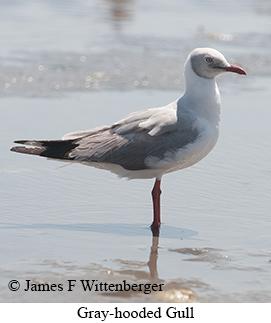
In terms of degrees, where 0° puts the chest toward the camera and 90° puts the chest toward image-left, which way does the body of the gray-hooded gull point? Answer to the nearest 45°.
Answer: approximately 270°
